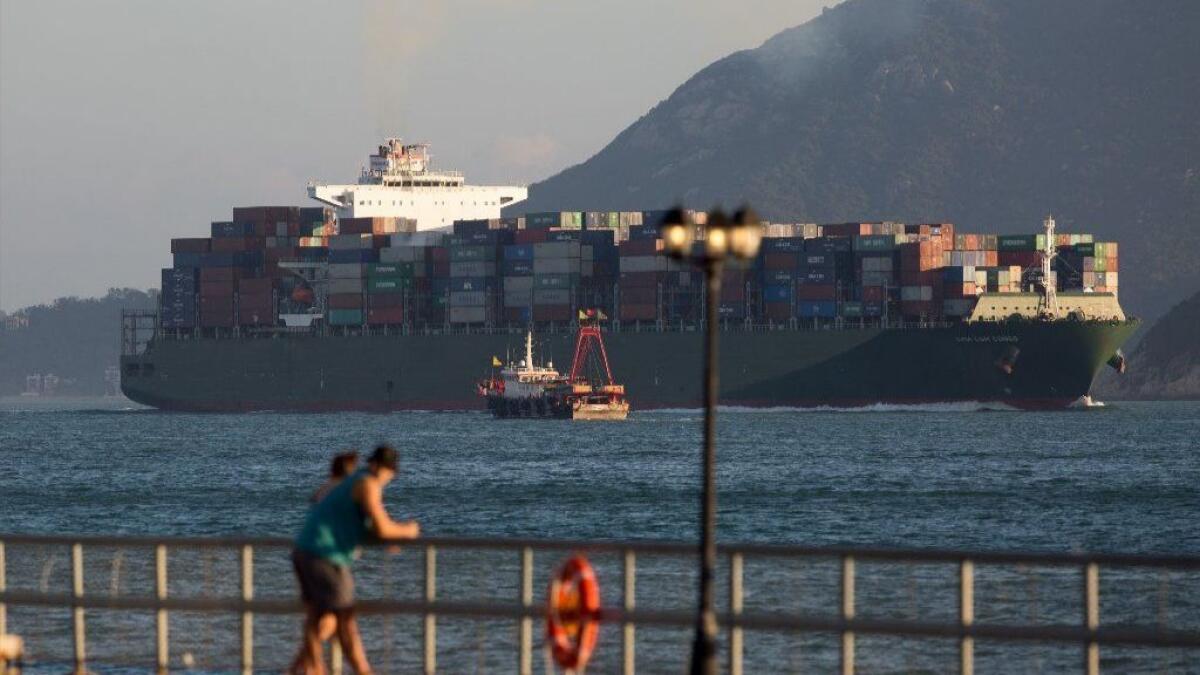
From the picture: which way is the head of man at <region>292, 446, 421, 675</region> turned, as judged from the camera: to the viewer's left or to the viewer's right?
to the viewer's right

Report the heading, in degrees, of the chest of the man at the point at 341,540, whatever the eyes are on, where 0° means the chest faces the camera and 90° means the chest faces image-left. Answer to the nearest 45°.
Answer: approximately 270°

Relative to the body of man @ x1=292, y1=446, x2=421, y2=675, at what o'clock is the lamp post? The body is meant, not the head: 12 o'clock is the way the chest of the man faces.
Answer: The lamp post is roughly at 1 o'clock from the man.
